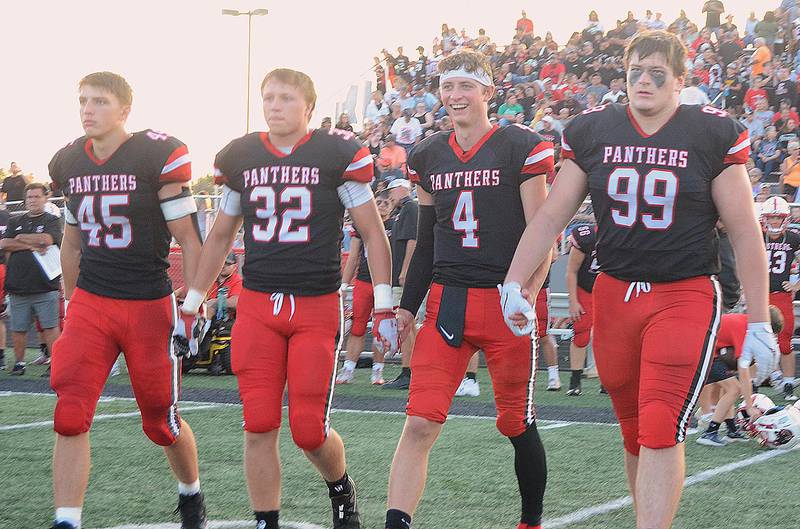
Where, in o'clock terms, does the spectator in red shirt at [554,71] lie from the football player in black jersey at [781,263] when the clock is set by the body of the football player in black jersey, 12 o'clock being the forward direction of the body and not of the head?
The spectator in red shirt is roughly at 5 o'clock from the football player in black jersey.

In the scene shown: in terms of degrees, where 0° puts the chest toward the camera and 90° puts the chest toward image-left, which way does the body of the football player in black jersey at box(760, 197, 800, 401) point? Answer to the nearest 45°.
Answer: approximately 0°

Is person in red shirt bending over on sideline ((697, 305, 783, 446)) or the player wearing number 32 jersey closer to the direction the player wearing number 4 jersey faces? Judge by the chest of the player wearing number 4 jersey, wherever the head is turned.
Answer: the player wearing number 32 jersey

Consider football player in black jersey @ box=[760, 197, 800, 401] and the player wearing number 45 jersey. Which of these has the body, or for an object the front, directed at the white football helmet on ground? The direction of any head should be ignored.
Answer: the football player in black jersey

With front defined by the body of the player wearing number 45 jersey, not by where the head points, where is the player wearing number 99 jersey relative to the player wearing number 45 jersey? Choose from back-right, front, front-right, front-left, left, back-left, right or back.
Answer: left

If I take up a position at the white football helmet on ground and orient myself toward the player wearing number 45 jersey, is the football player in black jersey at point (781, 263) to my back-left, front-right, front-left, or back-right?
back-right

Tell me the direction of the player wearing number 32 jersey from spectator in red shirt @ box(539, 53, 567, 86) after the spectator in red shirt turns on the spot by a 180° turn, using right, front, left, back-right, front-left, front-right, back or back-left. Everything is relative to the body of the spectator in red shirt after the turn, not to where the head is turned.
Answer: back-right

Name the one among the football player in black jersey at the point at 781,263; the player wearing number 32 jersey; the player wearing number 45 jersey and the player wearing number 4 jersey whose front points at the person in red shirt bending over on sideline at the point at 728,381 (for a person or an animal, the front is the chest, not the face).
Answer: the football player in black jersey

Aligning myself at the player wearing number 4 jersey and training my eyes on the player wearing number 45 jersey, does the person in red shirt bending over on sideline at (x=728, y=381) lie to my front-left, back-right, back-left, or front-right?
back-right
